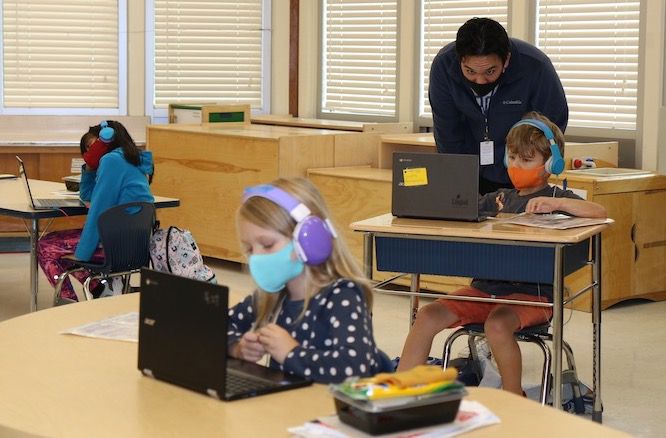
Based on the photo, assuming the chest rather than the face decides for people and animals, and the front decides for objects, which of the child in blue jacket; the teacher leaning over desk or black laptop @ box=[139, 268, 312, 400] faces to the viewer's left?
the child in blue jacket

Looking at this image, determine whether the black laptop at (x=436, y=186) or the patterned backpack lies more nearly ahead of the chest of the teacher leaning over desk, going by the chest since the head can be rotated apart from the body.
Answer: the black laptop

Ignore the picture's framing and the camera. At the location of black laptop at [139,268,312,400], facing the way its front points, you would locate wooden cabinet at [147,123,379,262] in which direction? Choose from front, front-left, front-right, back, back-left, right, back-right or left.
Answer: front-left

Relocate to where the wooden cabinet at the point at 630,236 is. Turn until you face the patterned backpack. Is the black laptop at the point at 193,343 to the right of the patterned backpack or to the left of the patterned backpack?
left

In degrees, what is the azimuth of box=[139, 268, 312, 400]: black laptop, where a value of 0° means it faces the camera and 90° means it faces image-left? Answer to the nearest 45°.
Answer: approximately 225°

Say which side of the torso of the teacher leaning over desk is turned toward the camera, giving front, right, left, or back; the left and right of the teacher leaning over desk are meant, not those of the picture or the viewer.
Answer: front

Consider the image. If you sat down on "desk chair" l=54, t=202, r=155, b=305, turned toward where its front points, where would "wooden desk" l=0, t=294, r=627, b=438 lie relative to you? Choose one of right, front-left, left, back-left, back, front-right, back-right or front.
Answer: back-left

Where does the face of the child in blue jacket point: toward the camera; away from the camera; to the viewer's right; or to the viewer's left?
to the viewer's left

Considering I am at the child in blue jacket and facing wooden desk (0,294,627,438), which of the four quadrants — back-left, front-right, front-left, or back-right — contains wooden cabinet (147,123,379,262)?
back-left

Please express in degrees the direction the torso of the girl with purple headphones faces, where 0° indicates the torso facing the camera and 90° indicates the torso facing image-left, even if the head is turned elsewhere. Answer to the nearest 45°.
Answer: approximately 45°

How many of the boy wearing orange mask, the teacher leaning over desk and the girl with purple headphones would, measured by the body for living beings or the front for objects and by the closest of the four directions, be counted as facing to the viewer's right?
0

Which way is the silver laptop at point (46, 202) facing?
to the viewer's right

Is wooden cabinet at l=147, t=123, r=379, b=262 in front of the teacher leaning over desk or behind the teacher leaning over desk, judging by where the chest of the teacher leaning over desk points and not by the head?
behind

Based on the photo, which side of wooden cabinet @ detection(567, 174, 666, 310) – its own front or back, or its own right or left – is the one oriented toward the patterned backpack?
right

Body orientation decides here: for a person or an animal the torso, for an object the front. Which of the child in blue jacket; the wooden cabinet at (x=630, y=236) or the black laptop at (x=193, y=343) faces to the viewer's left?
the child in blue jacket

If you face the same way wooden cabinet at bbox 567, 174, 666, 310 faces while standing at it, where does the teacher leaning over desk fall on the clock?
The teacher leaning over desk is roughly at 2 o'clock from the wooden cabinet.

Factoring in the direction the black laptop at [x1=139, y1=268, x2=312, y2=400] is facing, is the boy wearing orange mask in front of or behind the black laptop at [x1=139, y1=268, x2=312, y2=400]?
in front

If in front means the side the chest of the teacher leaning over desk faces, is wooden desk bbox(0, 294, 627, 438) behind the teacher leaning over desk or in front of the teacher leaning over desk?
in front

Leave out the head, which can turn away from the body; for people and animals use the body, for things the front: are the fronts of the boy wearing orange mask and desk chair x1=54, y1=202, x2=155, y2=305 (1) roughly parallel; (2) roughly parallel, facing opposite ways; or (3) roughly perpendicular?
roughly perpendicular

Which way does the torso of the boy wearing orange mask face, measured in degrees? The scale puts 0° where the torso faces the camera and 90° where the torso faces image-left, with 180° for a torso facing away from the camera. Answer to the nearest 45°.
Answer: approximately 45°
